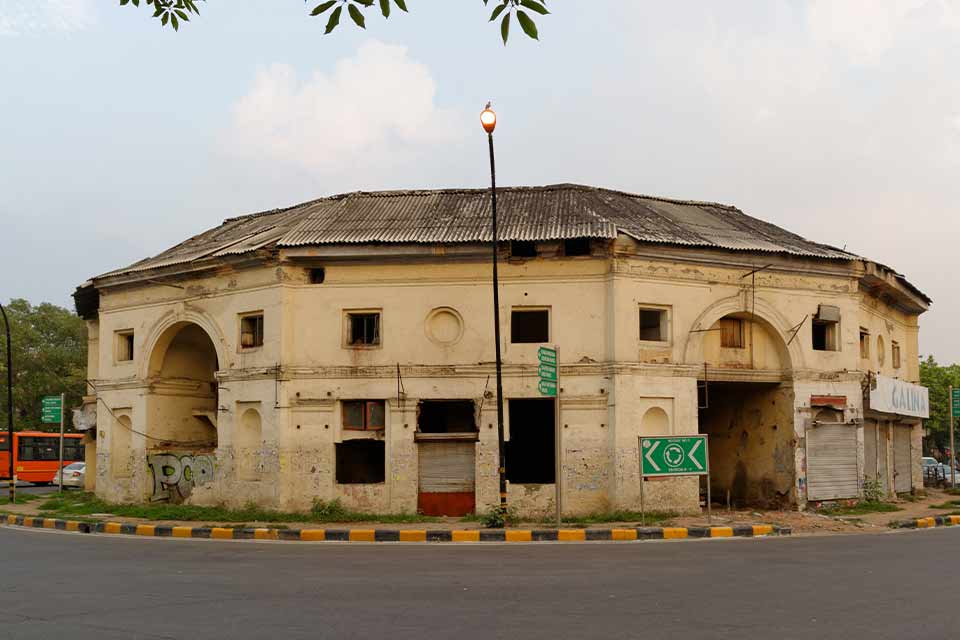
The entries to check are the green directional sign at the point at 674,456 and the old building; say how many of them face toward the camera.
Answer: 2

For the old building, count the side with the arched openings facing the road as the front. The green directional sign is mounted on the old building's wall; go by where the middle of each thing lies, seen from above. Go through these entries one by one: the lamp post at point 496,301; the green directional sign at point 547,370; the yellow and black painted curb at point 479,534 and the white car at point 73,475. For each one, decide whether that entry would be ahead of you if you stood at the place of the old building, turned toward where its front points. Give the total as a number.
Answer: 3

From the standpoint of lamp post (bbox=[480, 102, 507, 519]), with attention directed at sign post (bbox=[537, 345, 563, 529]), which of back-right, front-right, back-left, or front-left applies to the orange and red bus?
back-left

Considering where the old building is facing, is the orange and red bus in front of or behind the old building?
behind

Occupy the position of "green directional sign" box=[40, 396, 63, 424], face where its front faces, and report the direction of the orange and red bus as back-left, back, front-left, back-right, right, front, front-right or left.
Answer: back

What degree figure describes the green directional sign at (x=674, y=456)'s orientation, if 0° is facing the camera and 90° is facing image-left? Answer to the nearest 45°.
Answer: approximately 0°

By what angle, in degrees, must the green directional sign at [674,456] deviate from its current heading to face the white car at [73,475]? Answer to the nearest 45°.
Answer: approximately 135° to its right

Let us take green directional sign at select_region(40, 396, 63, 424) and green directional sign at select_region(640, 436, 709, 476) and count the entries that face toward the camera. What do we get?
2

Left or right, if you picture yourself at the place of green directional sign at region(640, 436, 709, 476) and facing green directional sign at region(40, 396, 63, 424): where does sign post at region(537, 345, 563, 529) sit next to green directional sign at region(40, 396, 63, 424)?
left
